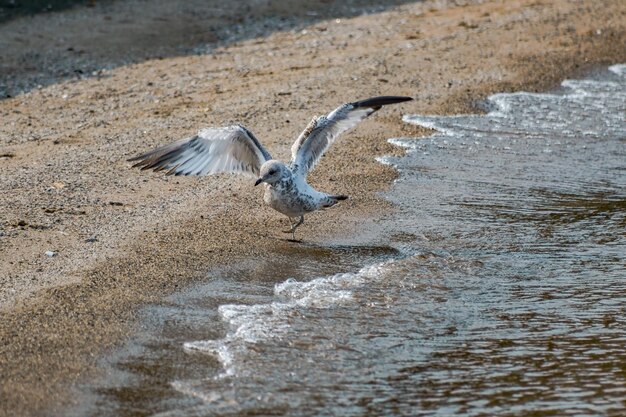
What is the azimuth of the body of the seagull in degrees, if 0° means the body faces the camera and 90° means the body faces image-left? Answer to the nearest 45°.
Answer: approximately 45°
